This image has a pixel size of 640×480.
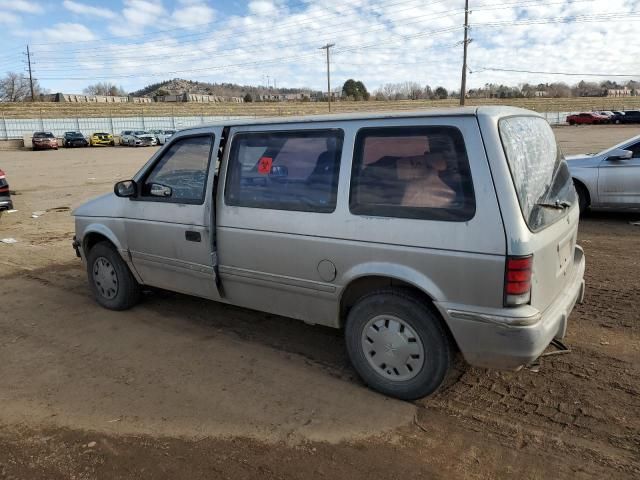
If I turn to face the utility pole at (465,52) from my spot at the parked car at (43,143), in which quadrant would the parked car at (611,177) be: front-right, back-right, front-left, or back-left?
front-right

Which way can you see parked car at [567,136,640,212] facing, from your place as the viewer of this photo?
facing to the left of the viewer

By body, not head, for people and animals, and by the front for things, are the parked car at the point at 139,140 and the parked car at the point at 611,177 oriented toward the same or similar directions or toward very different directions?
very different directions

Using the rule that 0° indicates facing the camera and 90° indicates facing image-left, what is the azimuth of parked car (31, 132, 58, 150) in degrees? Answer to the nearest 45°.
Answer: approximately 315°

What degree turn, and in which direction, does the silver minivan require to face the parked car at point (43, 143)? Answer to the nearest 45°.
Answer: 0° — it already faces it

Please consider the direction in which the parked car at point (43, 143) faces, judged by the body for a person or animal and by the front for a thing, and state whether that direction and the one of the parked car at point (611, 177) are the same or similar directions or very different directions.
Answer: very different directions

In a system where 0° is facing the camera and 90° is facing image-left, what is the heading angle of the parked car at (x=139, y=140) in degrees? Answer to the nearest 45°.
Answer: approximately 315°

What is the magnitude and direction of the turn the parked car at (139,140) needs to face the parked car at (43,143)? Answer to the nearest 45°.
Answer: approximately 135° to its right

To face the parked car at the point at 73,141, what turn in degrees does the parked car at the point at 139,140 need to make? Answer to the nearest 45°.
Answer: approximately 135° to its right

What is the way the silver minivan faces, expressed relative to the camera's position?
facing away from the viewer and to the left of the viewer
